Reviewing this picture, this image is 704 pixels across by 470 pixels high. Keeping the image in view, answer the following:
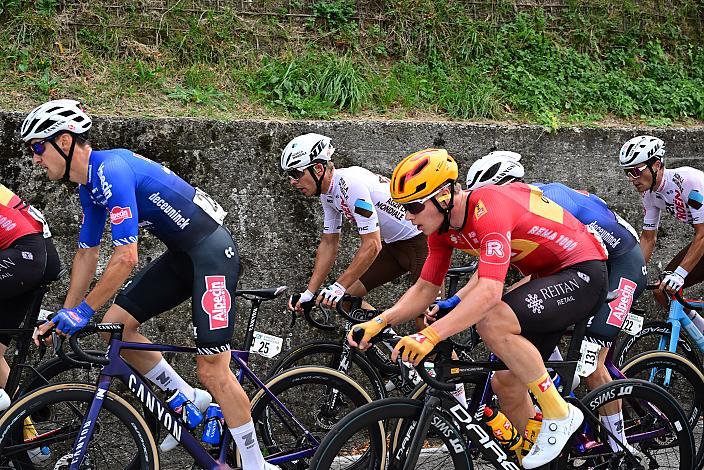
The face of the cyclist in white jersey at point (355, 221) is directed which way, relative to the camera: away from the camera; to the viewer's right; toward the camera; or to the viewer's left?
to the viewer's left

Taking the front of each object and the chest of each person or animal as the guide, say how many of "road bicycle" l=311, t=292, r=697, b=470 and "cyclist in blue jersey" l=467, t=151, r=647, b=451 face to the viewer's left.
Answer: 2

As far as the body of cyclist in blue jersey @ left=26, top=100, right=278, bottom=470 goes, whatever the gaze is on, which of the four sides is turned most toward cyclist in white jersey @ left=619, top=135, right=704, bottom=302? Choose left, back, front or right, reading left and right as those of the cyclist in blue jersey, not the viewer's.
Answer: back

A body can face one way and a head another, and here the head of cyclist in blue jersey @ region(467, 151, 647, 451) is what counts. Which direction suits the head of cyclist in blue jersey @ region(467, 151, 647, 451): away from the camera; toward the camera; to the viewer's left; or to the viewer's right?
to the viewer's left

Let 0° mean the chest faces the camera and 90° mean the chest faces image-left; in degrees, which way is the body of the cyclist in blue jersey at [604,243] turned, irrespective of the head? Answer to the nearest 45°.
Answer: approximately 90°

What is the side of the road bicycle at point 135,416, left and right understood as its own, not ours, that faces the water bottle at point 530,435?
back

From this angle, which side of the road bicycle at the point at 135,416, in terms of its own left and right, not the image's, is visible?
left

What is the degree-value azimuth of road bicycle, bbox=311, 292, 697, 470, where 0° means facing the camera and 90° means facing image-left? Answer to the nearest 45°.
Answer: approximately 90°

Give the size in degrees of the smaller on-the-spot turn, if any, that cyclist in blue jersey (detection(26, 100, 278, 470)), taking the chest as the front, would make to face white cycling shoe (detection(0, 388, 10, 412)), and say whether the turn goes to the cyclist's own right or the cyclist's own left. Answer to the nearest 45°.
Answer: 0° — they already face it

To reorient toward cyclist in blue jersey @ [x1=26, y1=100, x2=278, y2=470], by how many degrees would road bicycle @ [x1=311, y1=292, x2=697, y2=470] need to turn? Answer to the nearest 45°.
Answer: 0° — it already faces them

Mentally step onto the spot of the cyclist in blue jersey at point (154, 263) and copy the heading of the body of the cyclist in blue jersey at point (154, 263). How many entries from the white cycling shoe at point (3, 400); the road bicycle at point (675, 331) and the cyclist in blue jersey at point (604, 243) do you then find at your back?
2

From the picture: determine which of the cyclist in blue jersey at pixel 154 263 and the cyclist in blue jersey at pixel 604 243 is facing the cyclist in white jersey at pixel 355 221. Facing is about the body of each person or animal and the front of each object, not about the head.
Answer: the cyclist in blue jersey at pixel 604 243

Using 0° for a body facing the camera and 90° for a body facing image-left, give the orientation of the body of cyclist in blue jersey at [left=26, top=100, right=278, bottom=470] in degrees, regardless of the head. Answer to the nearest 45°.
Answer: approximately 90°
